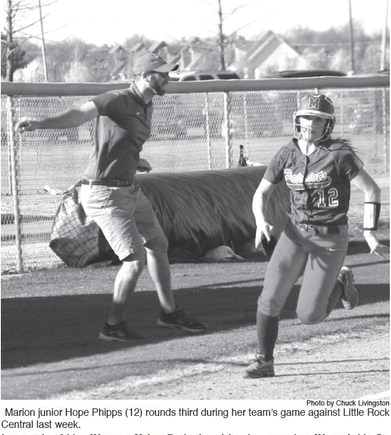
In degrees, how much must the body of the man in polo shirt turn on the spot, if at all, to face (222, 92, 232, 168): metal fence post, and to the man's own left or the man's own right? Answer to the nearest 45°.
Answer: approximately 90° to the man's own left

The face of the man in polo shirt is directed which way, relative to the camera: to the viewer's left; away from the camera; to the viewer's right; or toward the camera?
to the viewer's right

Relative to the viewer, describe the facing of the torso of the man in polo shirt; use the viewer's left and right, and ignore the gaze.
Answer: facing to the right of the viewer

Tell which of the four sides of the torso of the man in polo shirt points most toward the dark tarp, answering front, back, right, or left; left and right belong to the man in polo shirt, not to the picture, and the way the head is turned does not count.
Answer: left
